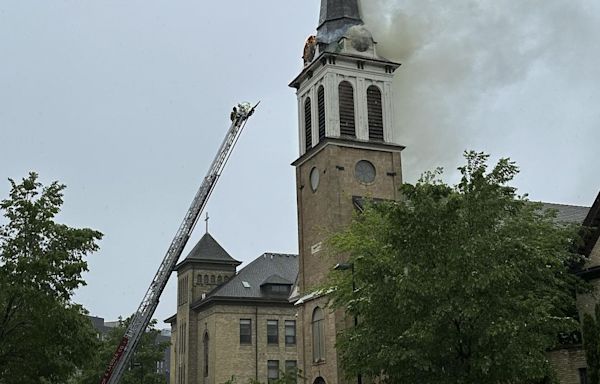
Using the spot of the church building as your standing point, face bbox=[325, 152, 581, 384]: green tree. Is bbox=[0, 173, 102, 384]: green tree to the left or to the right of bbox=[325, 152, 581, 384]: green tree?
right

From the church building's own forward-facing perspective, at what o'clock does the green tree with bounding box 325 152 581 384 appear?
The green tree is roughly at 10 o'clock from the church building.

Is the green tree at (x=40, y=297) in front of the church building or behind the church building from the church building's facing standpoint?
in front

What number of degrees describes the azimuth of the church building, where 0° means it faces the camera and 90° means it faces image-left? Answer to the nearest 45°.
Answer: approximately 45°
